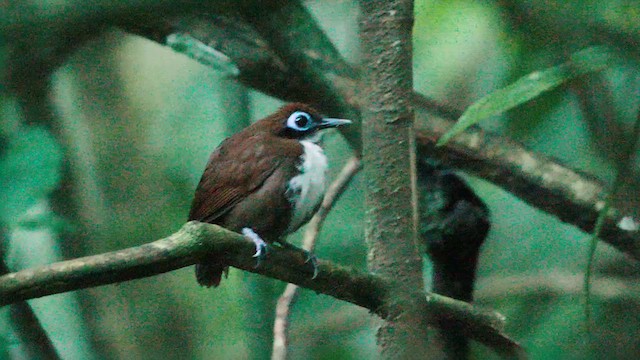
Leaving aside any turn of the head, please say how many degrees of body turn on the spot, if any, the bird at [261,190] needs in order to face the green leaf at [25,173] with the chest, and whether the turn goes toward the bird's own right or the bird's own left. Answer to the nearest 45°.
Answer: approximately 180°

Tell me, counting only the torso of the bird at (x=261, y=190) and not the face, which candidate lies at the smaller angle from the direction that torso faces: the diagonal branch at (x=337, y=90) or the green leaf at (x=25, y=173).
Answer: the diagonal branch

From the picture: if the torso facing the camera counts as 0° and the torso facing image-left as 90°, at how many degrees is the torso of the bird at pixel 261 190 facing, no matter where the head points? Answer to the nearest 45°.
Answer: approximately 270°

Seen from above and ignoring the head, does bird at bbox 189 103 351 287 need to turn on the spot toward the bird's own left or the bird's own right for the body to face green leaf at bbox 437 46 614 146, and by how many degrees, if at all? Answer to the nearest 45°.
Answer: approximately 45° to the bird's own left

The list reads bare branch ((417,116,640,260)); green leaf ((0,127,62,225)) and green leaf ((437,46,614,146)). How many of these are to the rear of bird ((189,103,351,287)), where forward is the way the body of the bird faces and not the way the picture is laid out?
1

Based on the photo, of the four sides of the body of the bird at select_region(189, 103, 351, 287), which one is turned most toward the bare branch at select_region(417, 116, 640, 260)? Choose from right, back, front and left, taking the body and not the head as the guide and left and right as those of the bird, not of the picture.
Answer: front
